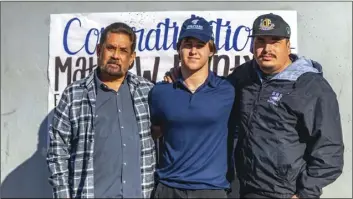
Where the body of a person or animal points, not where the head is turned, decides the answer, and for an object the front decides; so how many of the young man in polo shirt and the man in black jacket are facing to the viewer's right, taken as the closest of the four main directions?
0

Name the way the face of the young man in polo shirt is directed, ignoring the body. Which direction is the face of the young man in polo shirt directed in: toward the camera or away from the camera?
toward the camera

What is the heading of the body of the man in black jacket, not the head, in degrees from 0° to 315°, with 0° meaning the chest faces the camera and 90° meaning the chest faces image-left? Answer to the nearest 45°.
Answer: approximately 45°

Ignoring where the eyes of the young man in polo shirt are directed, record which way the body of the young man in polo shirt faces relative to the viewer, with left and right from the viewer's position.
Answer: facing the viewer

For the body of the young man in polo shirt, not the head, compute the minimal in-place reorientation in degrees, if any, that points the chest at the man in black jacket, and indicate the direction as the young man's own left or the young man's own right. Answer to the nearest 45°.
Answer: approximately 90° to the young man's own left

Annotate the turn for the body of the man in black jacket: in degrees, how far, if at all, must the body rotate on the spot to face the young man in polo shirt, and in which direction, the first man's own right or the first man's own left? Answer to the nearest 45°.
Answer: approximately 45° to the first man's own right
